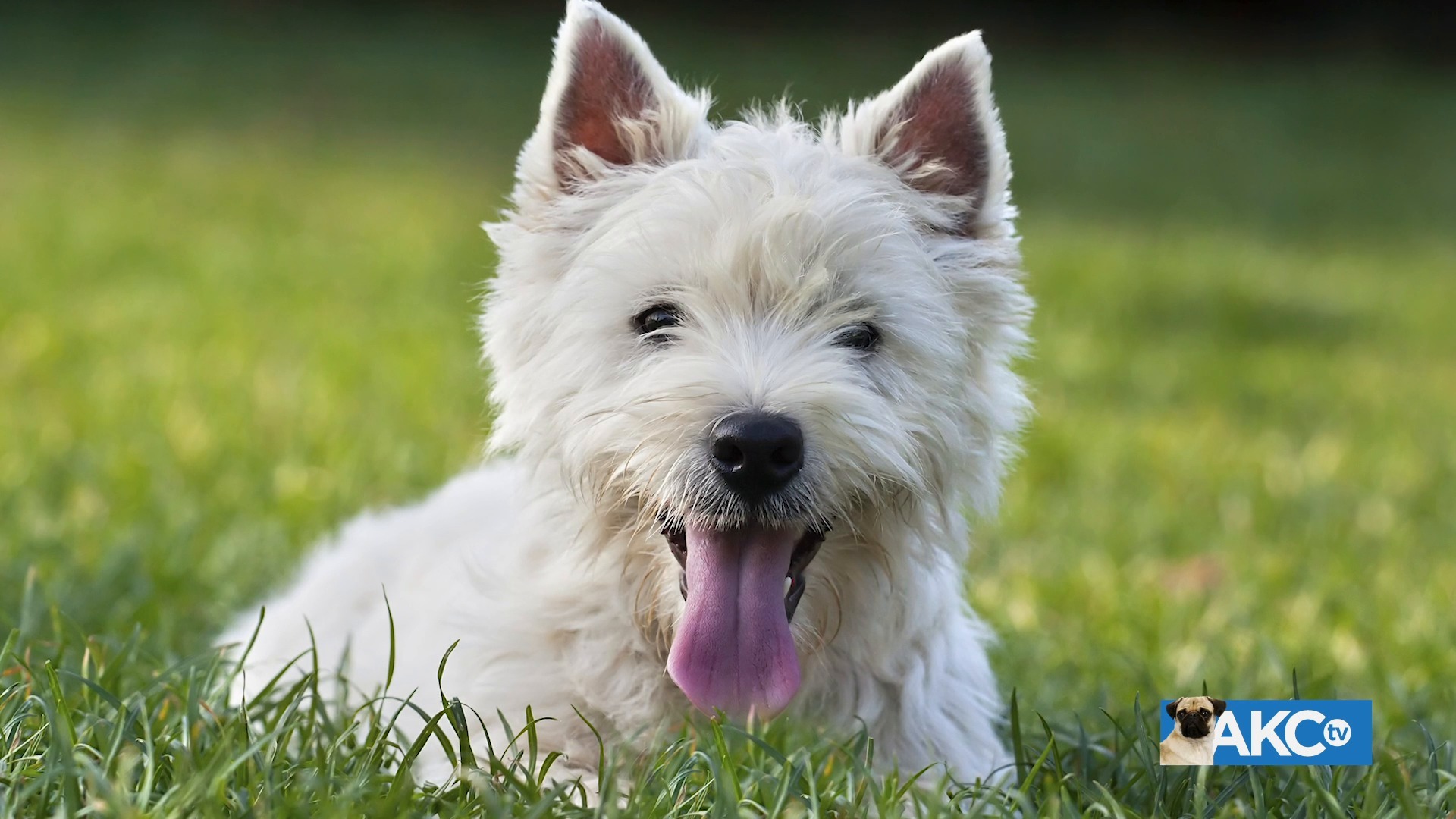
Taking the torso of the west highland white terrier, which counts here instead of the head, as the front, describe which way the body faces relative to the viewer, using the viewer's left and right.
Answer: facing the viewer and to the right of the viewer
